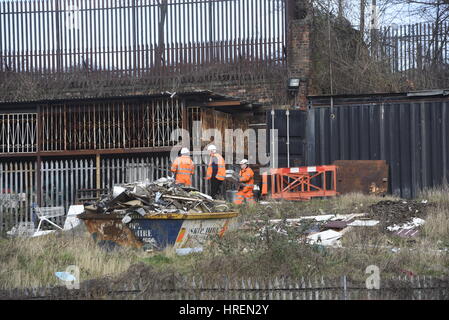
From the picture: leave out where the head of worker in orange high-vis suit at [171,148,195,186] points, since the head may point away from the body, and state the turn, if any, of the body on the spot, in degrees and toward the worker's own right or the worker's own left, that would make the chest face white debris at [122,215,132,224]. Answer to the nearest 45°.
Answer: approximately 180°

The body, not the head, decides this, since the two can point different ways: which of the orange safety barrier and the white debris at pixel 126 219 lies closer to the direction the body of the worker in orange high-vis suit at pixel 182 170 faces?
the orange safety barrier

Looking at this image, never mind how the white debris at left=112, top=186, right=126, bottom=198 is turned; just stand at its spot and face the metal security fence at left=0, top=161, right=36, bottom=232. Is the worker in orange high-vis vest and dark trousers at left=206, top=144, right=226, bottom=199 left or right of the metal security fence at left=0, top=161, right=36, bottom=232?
right
